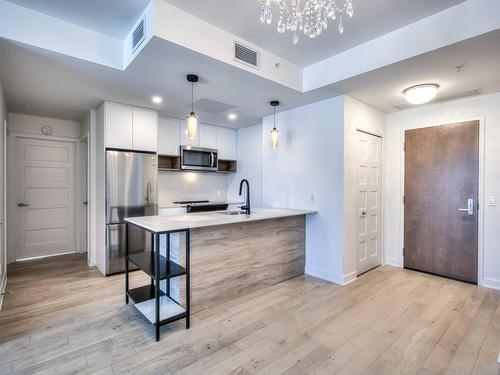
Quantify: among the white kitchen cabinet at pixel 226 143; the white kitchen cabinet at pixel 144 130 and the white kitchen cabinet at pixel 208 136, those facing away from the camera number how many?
0

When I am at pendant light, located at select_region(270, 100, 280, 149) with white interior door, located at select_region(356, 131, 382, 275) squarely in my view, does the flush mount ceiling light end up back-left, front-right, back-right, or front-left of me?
front-right

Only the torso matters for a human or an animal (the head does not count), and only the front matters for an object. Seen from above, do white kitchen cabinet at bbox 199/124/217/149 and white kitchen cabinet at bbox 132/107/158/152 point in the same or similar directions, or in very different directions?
same or similar directions

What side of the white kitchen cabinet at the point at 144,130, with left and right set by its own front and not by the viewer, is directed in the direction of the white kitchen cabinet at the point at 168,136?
left

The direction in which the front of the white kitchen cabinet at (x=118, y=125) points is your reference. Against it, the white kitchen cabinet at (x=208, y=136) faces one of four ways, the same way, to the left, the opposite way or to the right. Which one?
the same way

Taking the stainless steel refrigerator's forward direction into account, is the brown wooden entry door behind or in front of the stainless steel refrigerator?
in front

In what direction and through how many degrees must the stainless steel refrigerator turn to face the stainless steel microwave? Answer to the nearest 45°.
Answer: approximately 90° to its left

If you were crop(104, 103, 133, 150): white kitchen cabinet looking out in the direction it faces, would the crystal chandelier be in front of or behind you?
in front

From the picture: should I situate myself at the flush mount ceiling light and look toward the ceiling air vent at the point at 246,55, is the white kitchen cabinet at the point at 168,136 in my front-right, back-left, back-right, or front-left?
front-right

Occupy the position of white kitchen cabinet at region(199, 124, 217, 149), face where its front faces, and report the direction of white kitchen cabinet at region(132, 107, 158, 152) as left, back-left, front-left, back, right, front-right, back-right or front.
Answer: right

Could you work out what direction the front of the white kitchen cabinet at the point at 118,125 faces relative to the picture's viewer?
facing the viewer and to the right of the viewer

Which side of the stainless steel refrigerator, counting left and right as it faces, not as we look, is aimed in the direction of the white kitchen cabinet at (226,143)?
left

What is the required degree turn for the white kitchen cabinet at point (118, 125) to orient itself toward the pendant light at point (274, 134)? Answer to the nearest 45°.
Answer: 0° — it already faces it

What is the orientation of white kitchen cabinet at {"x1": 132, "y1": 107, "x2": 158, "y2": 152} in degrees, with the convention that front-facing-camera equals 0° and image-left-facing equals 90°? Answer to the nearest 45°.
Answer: approximately 315°

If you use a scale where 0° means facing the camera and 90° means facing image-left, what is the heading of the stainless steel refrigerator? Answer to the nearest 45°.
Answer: approximately 315°

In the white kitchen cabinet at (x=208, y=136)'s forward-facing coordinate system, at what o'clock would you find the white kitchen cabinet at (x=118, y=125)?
the white kitchen cabinet at (x=118, y=125) is roughly at 3 o'clock from the white kitchen cabinet at (x=208, y=136).

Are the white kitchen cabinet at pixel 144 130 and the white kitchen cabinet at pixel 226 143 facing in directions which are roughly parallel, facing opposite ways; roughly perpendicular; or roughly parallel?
roughly parallel

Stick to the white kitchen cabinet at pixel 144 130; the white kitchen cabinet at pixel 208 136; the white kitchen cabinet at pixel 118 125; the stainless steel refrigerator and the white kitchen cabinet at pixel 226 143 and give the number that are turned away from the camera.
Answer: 0

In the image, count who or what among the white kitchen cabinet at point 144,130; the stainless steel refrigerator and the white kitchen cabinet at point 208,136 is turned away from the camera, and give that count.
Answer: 0
